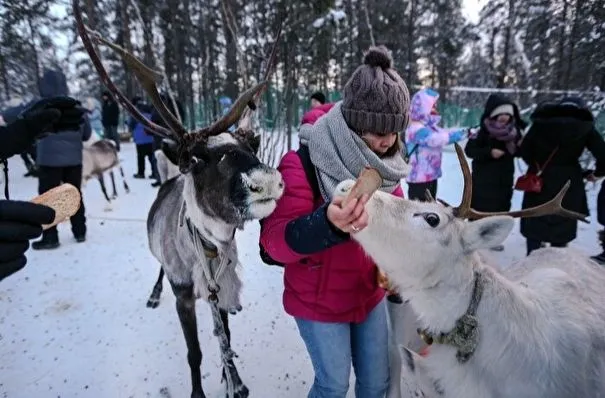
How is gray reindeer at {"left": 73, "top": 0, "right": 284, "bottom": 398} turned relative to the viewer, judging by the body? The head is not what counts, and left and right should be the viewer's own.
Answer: facing the viewer and to the right of the viewer

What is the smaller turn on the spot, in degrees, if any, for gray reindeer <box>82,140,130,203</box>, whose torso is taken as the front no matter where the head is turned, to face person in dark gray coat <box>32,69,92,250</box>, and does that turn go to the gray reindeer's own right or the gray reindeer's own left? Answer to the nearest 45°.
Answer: approximately 90° to the gray reindeer's own left

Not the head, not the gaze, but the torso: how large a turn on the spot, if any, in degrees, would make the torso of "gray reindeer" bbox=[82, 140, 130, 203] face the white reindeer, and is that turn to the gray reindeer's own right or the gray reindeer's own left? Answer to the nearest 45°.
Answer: approximately 90° to the gray reindeer's own left

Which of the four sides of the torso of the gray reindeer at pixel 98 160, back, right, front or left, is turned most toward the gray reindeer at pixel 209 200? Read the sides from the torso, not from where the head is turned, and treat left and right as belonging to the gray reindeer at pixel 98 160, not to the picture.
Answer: left

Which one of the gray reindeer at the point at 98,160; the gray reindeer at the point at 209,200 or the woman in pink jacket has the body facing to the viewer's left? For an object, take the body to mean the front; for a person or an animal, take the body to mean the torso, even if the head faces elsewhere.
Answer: the gray reindeer at the point at 98,160

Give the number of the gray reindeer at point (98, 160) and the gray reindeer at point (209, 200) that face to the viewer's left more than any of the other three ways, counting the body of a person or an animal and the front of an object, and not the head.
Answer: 1

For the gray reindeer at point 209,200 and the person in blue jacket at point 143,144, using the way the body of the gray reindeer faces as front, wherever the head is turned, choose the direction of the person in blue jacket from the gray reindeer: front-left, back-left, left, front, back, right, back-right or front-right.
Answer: back-left

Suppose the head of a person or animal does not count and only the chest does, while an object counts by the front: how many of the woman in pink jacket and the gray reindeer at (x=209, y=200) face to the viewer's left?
0

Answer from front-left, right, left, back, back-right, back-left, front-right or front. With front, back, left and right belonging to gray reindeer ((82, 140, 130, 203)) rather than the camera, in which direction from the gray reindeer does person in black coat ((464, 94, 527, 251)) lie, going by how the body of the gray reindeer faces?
back-left

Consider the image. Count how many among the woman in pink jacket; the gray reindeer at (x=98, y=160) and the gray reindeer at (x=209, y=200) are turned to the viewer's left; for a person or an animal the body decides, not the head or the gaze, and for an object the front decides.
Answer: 1

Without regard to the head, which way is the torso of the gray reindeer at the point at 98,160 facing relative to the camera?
to the viewer's left

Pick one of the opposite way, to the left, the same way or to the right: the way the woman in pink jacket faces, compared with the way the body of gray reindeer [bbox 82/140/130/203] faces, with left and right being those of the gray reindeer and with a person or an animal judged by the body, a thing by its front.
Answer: to the left

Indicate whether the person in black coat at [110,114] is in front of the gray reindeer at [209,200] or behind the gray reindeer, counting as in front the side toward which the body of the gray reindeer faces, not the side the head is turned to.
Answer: behind
